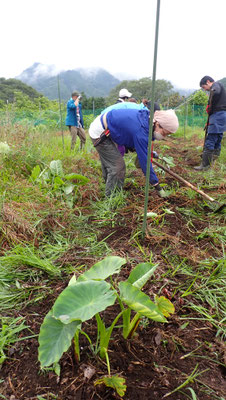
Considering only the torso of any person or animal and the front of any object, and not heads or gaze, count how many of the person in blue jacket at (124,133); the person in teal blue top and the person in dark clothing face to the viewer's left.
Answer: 1

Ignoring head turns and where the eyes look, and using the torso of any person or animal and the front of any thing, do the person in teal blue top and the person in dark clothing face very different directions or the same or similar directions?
very different directions

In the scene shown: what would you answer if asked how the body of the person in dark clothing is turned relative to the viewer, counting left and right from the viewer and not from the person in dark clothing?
facing to the left of the viewer

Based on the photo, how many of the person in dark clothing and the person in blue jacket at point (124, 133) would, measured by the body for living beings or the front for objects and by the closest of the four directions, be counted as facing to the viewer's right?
1

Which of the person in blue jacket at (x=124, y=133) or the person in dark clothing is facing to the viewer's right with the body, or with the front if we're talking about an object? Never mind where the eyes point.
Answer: the person in blue jacket

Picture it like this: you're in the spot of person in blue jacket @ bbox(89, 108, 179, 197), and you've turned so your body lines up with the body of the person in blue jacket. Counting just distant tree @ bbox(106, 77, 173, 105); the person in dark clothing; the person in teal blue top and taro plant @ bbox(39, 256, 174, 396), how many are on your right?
1

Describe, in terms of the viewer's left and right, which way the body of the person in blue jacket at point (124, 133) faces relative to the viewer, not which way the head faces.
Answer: facing to the right of the viewer

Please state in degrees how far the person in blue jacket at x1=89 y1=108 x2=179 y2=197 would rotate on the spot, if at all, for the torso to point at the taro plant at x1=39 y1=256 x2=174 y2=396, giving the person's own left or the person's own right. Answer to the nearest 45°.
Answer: approximately 90° to the person's own right

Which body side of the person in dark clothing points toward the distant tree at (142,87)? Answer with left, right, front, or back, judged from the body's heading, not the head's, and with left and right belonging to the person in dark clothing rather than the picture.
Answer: right
